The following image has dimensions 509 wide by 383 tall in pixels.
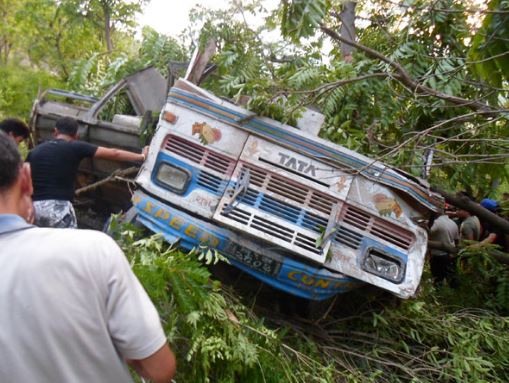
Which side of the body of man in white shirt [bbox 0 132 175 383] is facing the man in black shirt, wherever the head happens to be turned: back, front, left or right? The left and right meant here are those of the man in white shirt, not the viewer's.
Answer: front

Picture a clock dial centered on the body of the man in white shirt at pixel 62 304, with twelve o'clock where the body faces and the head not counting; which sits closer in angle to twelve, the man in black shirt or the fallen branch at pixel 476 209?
the man in black shirt

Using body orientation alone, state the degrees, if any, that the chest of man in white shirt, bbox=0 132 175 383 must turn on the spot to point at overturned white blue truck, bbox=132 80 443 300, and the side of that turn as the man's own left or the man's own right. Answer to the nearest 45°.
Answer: approximately 45° to the man's own right

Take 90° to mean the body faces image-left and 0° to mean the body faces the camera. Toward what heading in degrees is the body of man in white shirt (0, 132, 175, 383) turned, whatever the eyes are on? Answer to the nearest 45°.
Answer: approximately 180°

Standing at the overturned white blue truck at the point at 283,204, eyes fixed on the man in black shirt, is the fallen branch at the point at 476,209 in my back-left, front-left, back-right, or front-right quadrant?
back-right

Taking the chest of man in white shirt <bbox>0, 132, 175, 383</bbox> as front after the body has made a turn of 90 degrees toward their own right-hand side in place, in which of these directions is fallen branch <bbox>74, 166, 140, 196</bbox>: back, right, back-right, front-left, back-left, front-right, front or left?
left

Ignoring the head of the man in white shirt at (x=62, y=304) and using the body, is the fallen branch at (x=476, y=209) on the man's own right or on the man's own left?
on the man's own right
